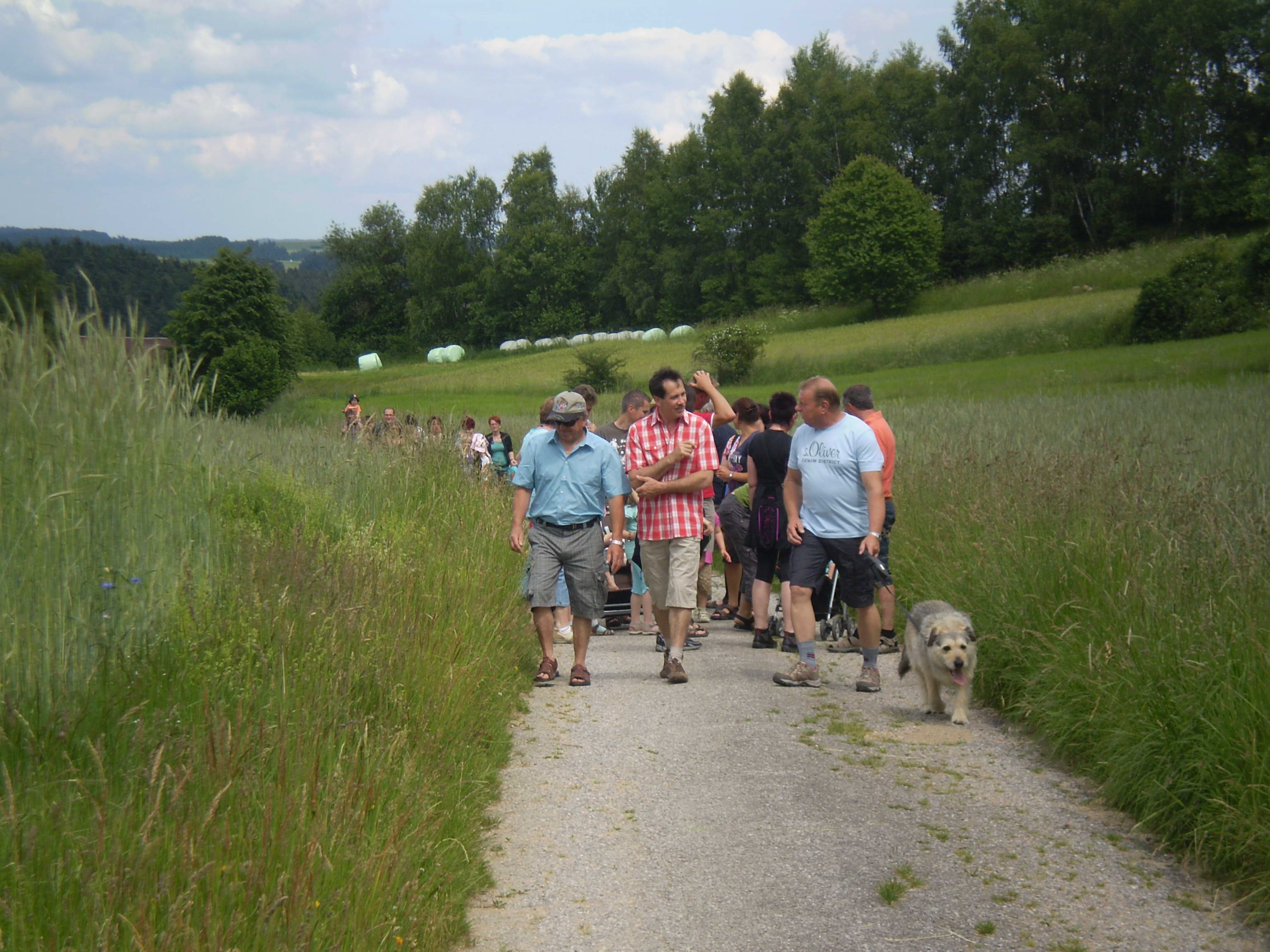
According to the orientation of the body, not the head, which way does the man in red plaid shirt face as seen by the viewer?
toward the camera

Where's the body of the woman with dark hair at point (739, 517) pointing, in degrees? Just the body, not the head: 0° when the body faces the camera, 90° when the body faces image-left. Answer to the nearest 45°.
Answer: approximately 45°

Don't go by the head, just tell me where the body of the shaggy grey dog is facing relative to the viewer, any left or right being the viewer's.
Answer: facing the viewer and to the right of the viewer

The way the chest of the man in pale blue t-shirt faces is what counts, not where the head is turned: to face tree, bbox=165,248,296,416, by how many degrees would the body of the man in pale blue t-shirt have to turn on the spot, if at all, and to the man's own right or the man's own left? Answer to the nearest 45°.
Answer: approximately 90° to the man's own right

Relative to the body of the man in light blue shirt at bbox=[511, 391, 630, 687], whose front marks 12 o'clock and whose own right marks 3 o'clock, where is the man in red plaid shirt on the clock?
The man in red plaid shirt is roughly at 8 o'clock from the man in light blue shirt.

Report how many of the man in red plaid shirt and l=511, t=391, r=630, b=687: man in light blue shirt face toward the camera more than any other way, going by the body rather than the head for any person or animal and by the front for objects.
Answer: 2

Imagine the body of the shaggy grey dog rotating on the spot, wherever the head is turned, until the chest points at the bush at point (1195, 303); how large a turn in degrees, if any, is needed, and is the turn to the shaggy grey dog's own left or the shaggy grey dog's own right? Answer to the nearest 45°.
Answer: approximately 135° to the shaggy grey dog's own left

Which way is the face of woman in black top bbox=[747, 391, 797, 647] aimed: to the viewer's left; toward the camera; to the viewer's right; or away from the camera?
away from the camera

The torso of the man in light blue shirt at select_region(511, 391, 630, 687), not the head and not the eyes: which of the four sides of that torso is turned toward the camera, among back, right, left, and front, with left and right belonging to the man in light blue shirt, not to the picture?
front
